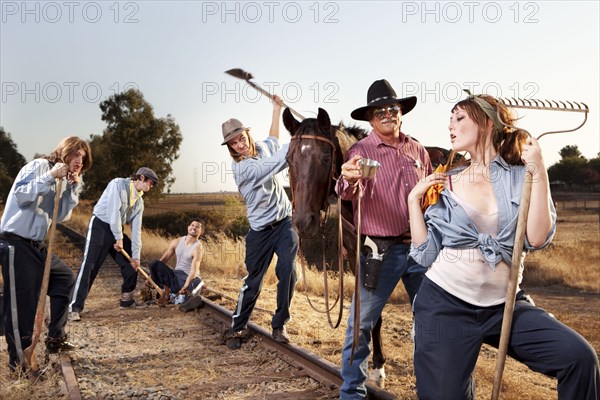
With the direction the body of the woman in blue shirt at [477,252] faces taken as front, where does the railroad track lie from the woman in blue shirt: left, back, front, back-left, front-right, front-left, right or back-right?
back-right

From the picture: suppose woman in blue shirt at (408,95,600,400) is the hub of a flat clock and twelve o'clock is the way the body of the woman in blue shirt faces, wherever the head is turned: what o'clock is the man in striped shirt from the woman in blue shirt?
The man in striped shirt is roughly at 5 o'clock from the woman in blue shirt.

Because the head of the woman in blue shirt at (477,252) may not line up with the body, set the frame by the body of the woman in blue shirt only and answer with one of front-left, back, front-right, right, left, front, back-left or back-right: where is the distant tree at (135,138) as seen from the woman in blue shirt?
back-right

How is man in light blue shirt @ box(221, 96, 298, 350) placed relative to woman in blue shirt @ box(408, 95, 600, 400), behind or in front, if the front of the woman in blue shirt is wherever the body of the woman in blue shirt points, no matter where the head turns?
behind

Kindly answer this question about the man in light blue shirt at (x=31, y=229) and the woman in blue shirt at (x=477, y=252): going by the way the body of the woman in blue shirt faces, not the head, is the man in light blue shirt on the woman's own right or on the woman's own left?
on the woman's own right

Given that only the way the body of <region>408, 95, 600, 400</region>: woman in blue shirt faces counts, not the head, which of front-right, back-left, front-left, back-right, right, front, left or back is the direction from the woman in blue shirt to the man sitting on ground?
back-right

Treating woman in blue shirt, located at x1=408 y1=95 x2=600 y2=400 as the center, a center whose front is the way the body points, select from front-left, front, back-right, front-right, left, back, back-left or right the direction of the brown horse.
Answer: back-right
